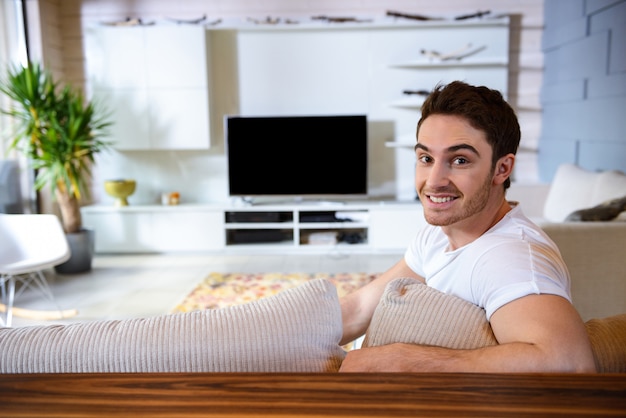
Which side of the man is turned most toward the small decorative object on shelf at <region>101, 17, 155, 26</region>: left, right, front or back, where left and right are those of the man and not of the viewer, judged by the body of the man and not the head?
right

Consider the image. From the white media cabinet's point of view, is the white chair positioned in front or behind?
in front

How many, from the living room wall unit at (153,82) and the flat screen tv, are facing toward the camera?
2

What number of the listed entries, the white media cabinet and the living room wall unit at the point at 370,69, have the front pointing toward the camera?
2

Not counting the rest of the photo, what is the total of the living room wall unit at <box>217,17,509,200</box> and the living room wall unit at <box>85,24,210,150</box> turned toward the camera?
2

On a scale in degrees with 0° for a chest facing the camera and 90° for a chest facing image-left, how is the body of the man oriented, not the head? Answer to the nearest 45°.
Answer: approximately 45°
